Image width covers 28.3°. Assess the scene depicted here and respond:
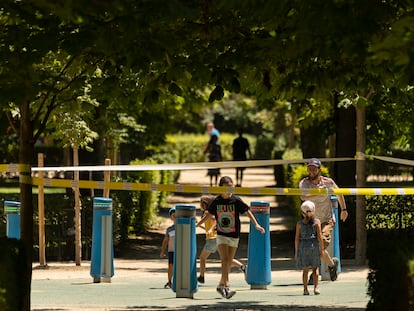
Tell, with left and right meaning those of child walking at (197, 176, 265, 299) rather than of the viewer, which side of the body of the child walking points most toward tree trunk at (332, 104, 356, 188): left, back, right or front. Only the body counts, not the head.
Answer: back

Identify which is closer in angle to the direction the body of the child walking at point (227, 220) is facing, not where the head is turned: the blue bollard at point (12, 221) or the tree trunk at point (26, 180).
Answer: the tree trunk

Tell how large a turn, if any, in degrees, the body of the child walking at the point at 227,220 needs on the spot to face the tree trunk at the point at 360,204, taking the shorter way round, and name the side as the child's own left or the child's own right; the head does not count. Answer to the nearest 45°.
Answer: approximately 135° to the child's own left

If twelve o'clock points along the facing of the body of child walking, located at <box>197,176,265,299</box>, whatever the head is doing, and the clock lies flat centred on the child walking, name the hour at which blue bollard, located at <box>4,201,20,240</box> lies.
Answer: The blue bollard is roughly at 4 o'clock from the child walking.

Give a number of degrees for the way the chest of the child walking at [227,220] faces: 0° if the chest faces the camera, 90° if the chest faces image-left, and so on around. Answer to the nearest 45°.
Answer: approximately 0°

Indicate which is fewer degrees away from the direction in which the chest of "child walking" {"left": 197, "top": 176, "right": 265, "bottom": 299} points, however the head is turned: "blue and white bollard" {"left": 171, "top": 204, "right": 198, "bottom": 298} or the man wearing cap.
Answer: the blue and white bollard

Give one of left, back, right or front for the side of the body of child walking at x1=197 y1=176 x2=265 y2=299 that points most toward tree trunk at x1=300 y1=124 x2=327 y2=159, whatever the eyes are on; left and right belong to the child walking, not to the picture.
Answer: back
